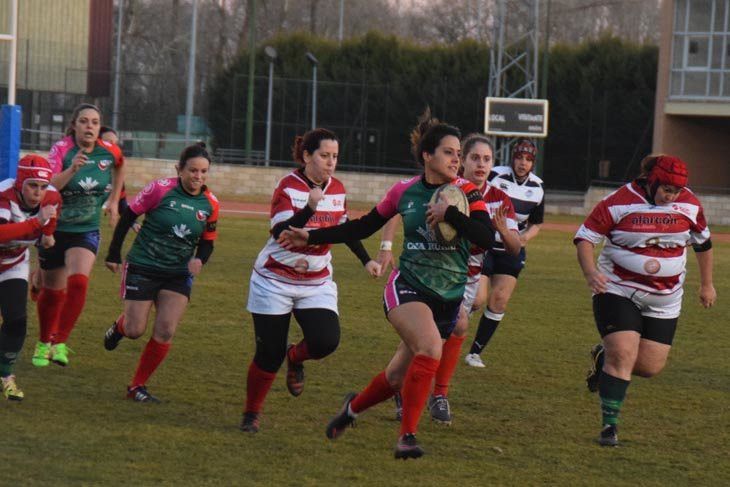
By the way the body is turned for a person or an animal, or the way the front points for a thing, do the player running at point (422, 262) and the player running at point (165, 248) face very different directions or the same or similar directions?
same or similar directions

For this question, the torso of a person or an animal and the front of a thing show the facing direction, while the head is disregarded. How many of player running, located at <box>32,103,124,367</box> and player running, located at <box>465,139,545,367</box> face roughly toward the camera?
2

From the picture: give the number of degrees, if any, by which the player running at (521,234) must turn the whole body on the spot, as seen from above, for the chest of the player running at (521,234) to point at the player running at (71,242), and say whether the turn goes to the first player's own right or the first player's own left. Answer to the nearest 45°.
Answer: approximately 90° to the first player's own right

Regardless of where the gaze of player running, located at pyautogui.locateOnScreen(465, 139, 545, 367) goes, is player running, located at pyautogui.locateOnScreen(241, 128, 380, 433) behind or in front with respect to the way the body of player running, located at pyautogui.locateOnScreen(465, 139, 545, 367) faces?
in front

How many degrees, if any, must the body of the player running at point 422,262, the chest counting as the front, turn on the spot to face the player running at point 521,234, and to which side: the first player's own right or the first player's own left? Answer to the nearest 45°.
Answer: approximately 135° to the first player's own left

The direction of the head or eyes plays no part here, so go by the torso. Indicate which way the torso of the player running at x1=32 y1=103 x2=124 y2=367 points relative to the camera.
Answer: toward the camera

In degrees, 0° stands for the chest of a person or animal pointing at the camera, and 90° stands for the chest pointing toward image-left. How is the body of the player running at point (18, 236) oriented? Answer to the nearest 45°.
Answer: approximately 315°

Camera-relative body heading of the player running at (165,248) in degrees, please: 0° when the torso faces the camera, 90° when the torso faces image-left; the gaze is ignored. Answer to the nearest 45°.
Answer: approximately 315°

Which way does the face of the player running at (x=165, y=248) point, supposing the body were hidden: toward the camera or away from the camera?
toward the camera

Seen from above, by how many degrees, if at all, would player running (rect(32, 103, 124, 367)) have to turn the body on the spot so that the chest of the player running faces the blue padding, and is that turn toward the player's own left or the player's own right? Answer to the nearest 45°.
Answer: approximately 180°

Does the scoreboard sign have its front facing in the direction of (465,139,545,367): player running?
yes

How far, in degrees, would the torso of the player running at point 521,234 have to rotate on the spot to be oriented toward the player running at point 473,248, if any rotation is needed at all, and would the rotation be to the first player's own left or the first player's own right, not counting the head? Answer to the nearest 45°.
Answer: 0° — they already face them

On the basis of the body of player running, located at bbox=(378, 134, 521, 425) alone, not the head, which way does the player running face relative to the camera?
toward the camera
